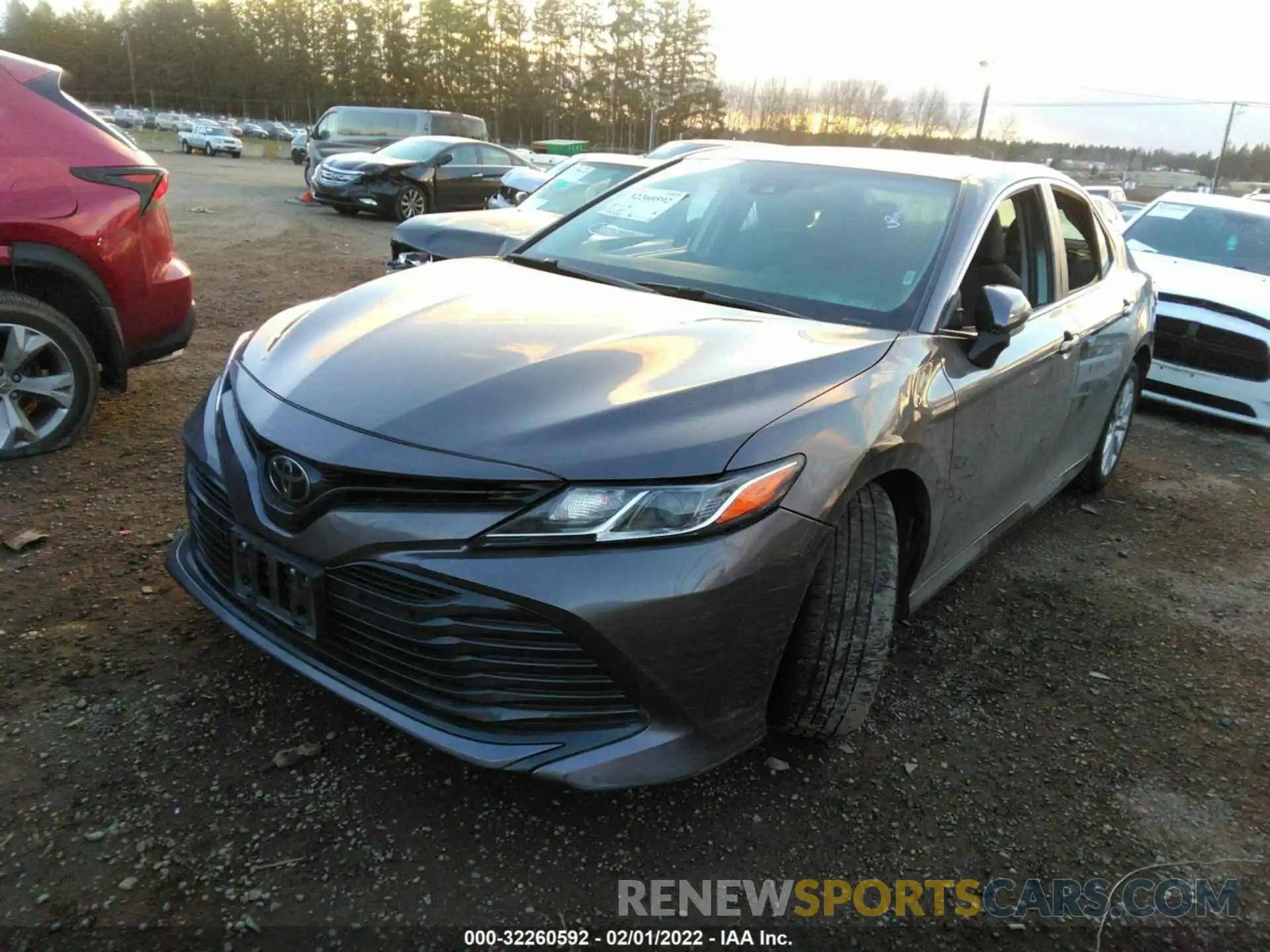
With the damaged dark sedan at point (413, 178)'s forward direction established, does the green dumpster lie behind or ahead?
behind

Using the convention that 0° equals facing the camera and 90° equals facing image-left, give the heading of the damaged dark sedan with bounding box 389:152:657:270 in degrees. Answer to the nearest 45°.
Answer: approximately 45°

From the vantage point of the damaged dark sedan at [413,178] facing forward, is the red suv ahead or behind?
ahead

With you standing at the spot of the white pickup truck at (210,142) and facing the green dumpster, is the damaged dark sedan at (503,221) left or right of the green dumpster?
right

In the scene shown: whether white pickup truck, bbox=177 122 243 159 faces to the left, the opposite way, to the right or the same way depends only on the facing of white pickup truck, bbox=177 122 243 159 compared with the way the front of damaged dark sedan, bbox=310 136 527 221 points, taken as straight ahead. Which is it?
to the left

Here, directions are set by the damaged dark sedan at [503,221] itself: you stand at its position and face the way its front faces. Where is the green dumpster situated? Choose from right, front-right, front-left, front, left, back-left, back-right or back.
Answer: back-right

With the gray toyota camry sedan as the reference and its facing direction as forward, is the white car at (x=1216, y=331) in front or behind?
behind

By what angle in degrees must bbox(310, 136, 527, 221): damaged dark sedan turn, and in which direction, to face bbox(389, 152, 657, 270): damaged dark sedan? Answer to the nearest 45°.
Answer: approximately 45° to its left
